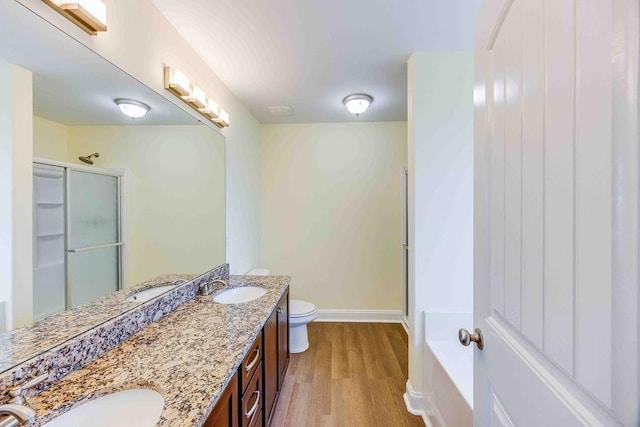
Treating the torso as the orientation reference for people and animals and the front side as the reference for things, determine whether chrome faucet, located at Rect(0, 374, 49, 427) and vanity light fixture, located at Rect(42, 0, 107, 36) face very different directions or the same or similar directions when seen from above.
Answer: same or similar directions

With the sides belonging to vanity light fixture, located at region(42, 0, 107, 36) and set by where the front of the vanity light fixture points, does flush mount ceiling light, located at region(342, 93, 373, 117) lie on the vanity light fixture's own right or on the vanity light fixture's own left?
on the vanity light fixture's own left

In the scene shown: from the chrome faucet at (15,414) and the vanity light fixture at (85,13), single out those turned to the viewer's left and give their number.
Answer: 0

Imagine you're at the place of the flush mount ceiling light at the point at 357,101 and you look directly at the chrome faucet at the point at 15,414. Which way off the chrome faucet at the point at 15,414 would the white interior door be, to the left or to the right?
left

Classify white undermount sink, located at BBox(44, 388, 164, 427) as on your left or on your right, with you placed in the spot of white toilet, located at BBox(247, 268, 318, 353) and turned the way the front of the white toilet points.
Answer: on your right

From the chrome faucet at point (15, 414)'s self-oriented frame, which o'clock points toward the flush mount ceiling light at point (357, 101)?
The flush mount ceiling light is roughly at 10 o'clock from the chrome faucet.

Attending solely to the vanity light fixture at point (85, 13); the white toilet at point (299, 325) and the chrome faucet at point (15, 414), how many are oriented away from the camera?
0

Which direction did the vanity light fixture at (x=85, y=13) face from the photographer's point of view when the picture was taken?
facing the viewer and to the right of the viewer

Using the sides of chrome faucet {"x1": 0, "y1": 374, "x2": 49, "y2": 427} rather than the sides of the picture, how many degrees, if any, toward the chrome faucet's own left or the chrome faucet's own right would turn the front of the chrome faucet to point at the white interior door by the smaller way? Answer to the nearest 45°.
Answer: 0° — it already faces it

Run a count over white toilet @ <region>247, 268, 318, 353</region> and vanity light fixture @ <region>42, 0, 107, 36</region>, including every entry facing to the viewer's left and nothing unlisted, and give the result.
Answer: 0

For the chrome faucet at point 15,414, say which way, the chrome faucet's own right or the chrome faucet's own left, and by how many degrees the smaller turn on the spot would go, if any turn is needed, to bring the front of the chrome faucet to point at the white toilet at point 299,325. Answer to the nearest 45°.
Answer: approximately 90° to the chrome faucet's own left

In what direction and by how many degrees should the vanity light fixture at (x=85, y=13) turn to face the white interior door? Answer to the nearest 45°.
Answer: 0° — it already faces it
